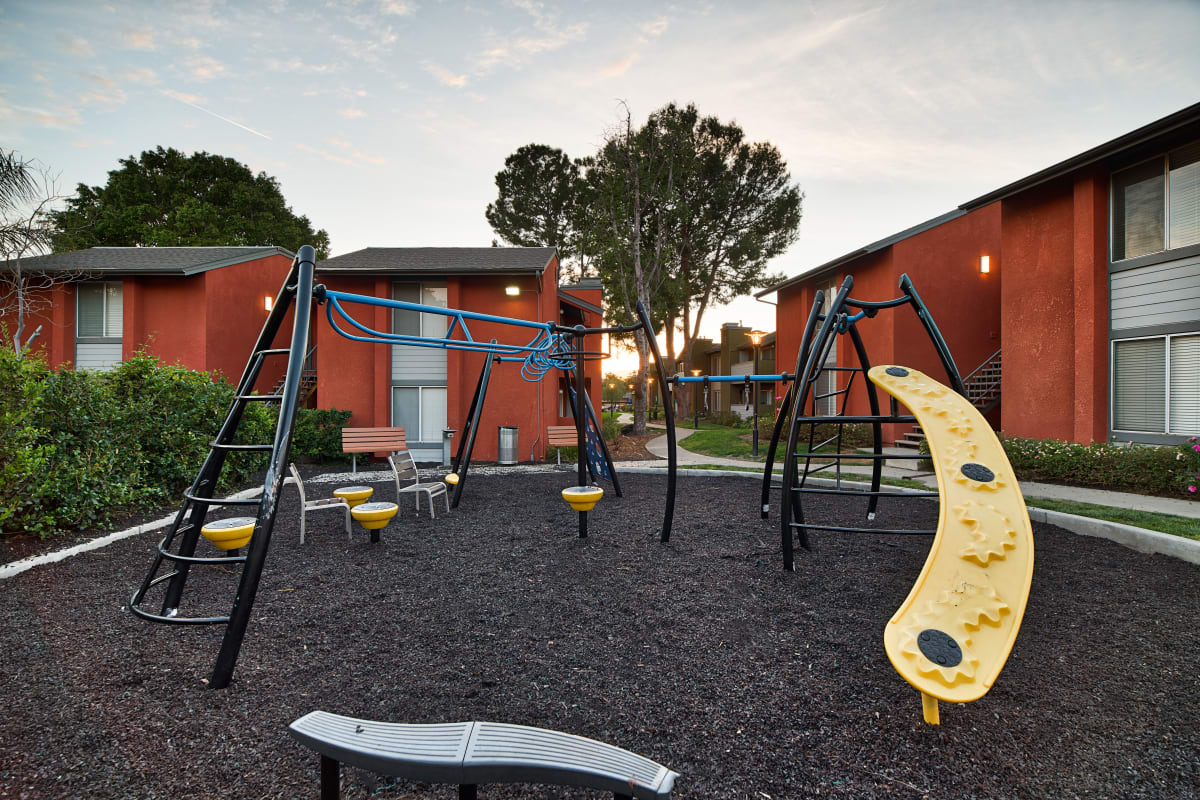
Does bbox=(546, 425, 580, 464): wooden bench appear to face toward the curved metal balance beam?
yes

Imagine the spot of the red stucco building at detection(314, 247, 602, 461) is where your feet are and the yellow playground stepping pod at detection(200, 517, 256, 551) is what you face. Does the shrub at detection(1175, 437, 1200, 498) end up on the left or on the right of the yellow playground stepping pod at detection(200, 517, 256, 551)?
left

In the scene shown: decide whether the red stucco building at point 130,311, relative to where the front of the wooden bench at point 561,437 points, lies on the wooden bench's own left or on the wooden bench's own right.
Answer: on the wooden bench's own right

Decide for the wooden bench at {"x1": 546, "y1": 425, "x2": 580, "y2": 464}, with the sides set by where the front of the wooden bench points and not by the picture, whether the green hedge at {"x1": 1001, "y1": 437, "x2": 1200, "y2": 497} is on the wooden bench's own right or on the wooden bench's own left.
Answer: on the wooden bench's own left

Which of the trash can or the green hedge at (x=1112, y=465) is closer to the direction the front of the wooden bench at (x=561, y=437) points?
the green hedge

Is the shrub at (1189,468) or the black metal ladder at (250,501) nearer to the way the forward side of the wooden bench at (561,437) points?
the black metal ladder

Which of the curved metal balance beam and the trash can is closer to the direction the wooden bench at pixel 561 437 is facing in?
the curved metal balance beam

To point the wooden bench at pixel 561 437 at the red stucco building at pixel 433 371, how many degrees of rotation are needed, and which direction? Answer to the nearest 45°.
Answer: approximately 135° to its right

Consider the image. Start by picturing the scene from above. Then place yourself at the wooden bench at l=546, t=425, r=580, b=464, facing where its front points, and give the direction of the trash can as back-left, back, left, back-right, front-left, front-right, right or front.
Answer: back-right

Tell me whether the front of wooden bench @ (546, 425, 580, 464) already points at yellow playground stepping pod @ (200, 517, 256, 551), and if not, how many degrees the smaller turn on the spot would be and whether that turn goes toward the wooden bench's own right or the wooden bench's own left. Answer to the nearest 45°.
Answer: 0° — it already faces it

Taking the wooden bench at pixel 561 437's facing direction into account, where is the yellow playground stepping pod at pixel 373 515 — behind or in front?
in front

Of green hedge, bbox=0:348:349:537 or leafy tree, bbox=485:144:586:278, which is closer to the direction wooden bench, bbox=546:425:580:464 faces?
the green hedge

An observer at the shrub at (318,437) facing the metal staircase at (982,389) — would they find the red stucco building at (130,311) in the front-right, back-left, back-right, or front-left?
back-left

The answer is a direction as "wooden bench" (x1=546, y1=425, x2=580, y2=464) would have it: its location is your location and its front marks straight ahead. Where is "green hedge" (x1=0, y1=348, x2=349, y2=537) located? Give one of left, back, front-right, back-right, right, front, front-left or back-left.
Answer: front-right

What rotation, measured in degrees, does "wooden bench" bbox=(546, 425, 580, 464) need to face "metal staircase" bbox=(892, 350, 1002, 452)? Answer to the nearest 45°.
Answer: approximately 90° to its left

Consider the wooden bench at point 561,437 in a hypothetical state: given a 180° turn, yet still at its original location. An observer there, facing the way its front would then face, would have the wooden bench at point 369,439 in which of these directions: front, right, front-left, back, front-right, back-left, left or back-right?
left

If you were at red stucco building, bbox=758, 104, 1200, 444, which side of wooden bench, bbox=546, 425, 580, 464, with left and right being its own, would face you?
left

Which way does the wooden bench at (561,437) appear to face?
toward the camera
